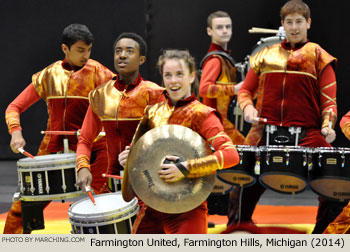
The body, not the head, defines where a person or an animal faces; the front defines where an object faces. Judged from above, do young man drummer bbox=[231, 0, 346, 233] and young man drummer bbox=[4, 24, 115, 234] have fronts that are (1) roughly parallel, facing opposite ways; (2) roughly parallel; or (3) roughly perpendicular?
roughly parallel

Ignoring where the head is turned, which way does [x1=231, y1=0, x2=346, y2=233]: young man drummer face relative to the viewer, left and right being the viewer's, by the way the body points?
facing the viewer

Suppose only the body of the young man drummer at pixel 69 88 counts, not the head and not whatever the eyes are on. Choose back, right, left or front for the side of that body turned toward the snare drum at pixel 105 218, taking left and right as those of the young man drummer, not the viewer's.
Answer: front

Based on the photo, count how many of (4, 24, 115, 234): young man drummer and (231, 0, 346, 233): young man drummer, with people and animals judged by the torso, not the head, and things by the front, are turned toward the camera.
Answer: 2

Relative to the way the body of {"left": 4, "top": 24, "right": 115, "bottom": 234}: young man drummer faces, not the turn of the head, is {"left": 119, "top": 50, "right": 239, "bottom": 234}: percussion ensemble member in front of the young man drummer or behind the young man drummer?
in front

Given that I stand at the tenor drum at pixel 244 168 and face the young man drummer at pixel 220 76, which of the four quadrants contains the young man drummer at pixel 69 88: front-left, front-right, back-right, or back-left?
front-left

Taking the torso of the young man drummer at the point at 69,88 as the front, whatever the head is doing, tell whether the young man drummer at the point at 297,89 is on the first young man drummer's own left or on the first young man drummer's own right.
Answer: on the first young man drummer's own left

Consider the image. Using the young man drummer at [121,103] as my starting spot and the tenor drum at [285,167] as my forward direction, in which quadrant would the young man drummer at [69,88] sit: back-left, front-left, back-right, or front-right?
back-left

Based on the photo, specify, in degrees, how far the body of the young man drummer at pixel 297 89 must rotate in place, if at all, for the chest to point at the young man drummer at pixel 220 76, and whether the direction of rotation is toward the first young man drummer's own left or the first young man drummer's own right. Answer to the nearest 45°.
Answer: approximately 135° to the first young man drummer's own right

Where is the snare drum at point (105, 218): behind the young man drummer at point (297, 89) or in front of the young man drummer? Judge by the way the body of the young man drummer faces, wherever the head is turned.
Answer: in front

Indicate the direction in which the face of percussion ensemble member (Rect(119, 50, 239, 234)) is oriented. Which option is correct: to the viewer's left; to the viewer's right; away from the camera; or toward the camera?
toward the camera

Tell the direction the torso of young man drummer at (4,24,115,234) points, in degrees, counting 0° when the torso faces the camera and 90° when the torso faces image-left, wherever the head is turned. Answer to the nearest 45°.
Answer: approximately 0°

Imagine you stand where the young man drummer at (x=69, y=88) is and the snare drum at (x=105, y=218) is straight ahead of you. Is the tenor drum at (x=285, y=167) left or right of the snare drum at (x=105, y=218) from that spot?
left

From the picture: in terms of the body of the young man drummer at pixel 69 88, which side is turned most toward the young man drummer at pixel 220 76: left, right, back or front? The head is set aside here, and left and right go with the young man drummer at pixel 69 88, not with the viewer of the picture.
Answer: left
